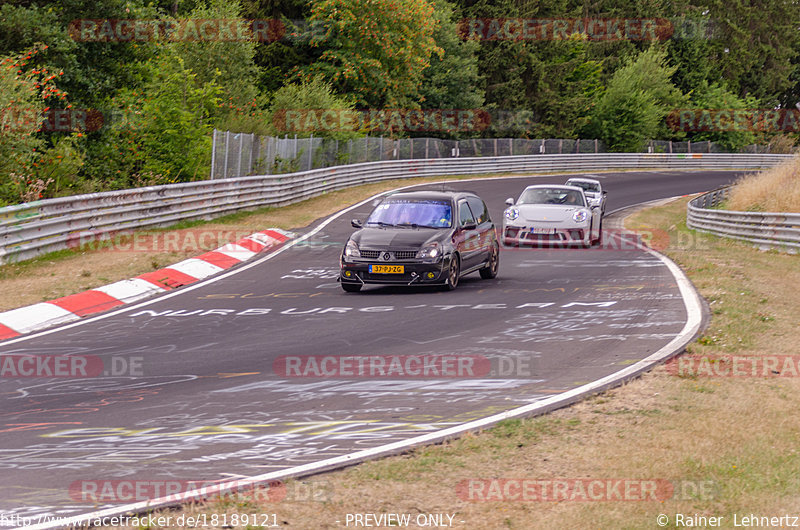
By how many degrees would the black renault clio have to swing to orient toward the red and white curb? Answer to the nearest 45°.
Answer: approximately 45° to its right

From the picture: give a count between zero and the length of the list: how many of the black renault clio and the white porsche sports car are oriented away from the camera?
0

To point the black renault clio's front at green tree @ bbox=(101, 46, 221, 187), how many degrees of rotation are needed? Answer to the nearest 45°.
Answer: approximately 90° to its right

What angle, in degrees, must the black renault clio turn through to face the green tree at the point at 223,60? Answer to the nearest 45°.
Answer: approximately 135° to its right

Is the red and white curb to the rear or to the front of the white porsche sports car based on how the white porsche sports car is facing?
to the front

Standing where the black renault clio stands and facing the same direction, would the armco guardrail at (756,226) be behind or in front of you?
behind

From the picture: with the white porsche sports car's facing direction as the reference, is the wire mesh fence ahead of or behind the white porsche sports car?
behind

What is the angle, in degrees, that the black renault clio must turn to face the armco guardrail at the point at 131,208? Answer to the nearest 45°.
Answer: approximately 90° to its right

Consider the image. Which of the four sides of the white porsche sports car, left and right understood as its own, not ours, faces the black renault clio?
front

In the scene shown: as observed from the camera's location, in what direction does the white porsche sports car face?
facing the viewer

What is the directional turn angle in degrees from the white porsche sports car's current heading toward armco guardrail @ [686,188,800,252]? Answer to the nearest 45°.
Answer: approximately 135° to its left

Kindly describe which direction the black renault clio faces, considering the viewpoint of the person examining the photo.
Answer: facing the viewer and to the left of the viewer
